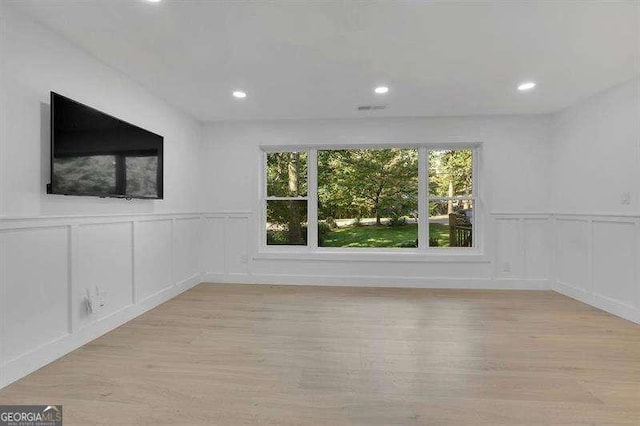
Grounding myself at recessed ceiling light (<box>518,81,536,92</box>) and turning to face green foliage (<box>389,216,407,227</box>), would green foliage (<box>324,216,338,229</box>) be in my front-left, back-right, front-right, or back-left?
front-left

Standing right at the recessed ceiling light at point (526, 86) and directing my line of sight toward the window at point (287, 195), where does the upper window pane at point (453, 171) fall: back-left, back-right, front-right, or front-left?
front-right

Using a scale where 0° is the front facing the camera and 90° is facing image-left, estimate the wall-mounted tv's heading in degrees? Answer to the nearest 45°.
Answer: approximately 315°

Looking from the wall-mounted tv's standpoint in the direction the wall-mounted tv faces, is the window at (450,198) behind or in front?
in front

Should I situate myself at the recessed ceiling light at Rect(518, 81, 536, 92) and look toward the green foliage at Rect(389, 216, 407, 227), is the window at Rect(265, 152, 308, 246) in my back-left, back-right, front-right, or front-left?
front-left

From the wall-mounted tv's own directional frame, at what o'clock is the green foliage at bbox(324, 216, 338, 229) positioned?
The green foliage is roughly at 10 o'clock from the wall-mounted tv.

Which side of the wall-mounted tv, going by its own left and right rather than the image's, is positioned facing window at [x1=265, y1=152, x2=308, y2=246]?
left

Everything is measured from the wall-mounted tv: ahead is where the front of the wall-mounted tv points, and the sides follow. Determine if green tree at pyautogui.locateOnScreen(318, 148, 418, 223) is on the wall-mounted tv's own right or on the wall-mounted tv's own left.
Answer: on the wall-mounted tv's own left

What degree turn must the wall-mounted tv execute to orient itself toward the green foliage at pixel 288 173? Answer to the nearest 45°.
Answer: approximately 90° to its left
